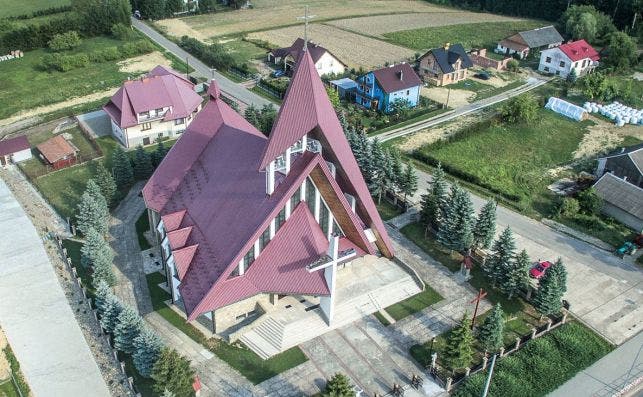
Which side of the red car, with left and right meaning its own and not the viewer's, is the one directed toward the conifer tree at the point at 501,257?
front

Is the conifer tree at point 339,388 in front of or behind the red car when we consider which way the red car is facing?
in front

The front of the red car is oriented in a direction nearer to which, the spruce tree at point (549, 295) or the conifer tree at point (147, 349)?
the conifer tree

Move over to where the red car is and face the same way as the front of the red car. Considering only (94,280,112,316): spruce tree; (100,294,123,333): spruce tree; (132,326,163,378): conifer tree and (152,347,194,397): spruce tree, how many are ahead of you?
4

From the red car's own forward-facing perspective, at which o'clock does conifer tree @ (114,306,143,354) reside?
The conifer tree is roughly at 12 o'clock from the red car.

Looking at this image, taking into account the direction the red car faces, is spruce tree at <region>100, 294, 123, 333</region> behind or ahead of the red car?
ahead

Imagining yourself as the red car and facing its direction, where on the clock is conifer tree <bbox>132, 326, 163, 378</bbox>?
The conifer tree is roughly at 12 o'clock from the red car.

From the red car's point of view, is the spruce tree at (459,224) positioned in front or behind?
in front

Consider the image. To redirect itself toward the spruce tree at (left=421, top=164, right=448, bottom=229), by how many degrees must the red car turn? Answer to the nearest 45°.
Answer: approximately 45° to its right
